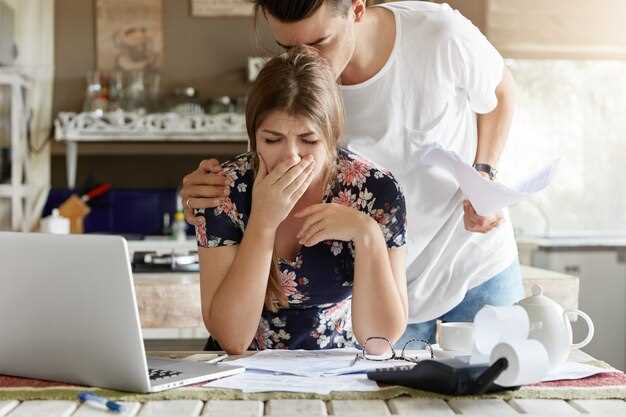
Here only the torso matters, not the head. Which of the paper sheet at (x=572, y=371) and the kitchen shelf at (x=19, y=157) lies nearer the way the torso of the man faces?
the paper sheet

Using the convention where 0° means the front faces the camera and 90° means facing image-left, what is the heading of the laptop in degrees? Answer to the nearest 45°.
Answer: approximately 225°

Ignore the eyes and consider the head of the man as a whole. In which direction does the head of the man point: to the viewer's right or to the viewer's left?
to the viewer's left

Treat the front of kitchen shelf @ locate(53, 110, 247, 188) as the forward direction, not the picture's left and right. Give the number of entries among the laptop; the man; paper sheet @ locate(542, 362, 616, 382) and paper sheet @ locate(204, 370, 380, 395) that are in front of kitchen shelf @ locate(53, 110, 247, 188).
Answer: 4

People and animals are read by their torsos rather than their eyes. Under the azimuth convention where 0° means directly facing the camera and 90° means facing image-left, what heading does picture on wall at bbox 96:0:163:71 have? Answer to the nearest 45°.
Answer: approximately 0°

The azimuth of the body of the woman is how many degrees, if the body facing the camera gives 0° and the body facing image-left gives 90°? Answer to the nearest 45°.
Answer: approximately 0°

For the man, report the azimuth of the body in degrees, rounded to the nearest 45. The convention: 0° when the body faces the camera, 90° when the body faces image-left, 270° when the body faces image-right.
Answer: approximately 45°

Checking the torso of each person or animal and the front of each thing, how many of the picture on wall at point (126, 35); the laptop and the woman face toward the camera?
2

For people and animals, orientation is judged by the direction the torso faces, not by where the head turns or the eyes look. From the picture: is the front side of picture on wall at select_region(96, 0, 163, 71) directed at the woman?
yes

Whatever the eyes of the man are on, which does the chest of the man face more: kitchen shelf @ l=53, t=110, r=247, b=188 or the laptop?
the laptop

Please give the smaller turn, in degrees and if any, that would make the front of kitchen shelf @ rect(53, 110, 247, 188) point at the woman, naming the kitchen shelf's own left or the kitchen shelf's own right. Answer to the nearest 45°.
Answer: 0° — it already faces them

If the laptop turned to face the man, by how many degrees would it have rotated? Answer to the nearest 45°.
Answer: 0° — it already faces them

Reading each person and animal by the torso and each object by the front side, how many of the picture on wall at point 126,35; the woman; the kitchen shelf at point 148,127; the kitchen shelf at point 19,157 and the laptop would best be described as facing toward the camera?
4
